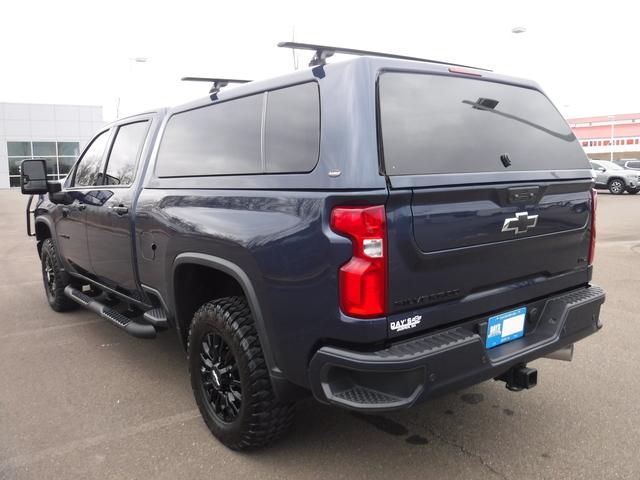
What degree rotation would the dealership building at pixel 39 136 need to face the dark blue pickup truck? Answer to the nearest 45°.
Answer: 0° — it already faces it

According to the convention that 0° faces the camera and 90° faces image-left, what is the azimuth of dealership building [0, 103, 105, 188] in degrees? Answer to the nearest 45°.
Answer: approximately 0°

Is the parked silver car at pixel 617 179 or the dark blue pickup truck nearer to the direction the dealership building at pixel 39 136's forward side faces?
the dark blue pickup truck

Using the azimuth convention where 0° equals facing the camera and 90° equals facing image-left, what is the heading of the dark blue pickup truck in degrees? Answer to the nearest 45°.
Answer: approximately 135°

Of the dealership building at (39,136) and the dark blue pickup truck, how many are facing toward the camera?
1

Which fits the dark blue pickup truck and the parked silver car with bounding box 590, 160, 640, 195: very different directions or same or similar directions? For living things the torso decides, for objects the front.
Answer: very different directions

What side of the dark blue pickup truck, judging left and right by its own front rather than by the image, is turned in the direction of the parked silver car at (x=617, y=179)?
right

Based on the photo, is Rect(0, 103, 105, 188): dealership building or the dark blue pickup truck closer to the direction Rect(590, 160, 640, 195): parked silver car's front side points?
the dark blue pickup truck
